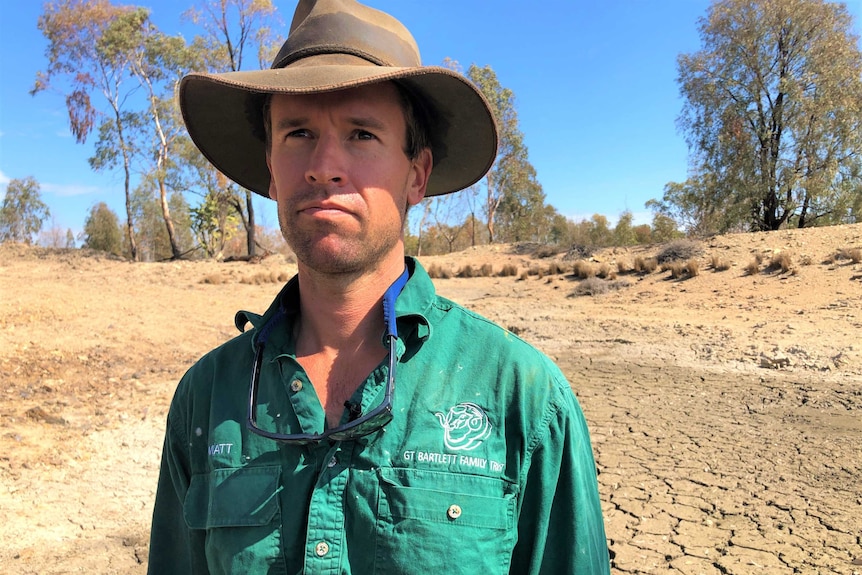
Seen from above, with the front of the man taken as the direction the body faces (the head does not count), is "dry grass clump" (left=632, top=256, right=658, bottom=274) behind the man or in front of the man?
behind

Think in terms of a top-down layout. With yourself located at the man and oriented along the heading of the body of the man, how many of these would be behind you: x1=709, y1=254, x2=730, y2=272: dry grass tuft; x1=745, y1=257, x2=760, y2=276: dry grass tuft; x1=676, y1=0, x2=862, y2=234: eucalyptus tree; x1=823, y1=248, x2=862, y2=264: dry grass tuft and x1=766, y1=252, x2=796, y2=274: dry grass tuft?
5

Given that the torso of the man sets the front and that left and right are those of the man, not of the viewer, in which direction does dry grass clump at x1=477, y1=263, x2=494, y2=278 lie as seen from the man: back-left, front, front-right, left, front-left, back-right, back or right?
back-right

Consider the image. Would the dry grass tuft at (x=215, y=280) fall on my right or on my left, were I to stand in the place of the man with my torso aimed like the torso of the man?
on my right

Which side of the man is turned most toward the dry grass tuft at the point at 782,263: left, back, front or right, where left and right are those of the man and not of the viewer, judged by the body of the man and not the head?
back

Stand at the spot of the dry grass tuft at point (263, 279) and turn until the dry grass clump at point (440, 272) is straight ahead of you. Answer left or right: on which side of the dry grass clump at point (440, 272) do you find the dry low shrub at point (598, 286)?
right

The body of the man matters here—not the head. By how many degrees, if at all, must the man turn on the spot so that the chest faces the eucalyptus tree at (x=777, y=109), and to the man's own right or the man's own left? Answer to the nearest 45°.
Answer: approximately 180°

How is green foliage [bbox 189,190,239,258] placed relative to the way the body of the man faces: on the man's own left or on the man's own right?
on the man's own right

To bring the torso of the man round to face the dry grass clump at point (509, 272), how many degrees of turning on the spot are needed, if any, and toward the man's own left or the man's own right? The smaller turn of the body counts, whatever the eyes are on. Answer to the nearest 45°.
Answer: approximately 135° to the man's own right

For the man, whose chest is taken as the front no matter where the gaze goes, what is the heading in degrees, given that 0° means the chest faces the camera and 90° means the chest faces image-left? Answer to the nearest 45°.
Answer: approximately 45°

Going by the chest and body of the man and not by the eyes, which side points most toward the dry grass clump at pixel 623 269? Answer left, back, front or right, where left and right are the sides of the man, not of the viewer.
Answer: back

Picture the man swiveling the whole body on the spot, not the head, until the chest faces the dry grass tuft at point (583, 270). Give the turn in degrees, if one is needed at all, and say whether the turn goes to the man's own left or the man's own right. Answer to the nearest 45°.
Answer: approximately 135° to the man's own right

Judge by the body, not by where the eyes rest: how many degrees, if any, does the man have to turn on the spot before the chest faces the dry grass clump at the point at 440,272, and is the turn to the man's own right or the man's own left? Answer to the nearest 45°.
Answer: approximately 135° to the man's own right

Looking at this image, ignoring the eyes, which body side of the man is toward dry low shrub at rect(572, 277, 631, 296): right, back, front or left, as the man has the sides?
back
